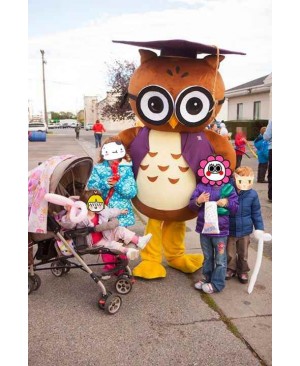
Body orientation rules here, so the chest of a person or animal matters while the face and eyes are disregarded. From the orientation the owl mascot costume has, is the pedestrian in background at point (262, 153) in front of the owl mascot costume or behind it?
behind

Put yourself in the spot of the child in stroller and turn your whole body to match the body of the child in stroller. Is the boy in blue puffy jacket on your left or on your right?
on your left

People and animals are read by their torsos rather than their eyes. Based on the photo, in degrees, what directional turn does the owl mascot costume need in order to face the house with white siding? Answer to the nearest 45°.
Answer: approximately 180°

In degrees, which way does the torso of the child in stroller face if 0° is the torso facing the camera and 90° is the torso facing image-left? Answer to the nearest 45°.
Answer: approximately 315°

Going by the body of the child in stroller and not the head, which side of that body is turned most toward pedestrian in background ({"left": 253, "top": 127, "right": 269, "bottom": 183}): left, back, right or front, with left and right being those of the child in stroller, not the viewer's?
left

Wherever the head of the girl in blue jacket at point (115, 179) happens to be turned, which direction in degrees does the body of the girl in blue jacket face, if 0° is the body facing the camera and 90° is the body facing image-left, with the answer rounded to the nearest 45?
approximately 0°

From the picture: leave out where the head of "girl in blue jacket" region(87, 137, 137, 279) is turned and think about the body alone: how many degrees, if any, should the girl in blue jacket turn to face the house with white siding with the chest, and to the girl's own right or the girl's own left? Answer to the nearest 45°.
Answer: approximately 135° to the girl's own left

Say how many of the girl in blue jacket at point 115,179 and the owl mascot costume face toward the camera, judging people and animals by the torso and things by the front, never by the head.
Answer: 2

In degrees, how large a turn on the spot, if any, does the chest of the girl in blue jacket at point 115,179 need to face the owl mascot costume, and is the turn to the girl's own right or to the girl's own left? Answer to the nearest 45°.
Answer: approximately 90° to the girl's own left

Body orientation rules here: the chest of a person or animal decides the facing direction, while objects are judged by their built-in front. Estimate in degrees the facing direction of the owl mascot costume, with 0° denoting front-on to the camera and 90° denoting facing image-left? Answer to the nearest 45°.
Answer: approximately 0°
